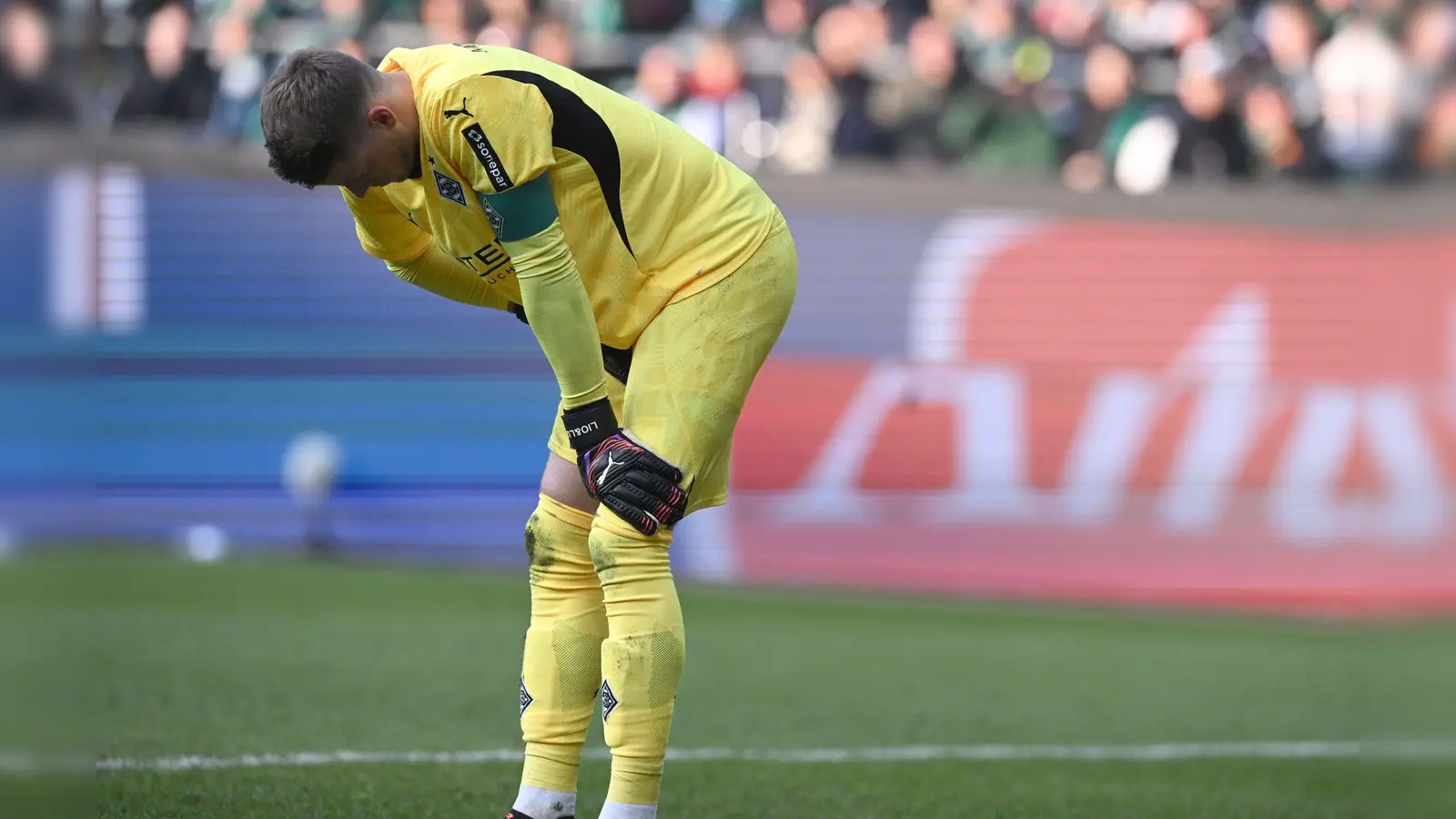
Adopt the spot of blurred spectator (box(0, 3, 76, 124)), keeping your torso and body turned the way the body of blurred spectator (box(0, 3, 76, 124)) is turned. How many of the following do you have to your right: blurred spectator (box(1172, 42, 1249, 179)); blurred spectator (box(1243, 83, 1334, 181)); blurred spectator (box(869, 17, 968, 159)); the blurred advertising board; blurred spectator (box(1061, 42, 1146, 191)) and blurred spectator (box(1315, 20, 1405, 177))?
0

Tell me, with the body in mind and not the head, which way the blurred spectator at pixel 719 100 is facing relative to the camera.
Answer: toward the camera

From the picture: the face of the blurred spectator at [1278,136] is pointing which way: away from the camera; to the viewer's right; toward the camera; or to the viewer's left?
toward the camera

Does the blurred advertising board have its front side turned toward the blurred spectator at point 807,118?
no

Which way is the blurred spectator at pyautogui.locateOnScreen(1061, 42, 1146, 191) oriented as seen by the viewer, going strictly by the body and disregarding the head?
toward the camera

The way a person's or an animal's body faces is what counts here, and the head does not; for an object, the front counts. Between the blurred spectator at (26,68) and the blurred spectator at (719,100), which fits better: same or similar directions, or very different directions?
same or similar directions

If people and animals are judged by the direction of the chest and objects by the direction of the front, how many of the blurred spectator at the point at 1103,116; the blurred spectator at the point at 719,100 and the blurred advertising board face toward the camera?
3

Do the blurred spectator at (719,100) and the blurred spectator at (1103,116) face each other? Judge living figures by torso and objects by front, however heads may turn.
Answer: no

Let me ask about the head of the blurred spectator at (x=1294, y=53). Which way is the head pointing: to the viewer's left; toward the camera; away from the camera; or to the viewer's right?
toward the camera

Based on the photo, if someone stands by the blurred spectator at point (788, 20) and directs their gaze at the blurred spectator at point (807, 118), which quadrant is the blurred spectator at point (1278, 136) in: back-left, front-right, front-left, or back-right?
front-left

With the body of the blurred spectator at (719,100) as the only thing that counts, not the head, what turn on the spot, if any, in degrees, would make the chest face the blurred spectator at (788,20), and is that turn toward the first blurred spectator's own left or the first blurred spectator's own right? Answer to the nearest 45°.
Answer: approximately 135° to the first blurred spectator's own left

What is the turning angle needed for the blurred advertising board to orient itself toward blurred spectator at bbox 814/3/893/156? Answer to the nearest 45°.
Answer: approximately 180°

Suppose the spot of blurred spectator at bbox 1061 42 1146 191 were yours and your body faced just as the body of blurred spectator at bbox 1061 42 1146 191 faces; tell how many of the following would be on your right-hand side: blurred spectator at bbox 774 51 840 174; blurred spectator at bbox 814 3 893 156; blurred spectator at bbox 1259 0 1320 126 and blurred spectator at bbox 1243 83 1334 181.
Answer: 2

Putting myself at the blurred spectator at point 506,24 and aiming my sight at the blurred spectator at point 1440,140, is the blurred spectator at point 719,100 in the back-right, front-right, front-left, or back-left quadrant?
front-right

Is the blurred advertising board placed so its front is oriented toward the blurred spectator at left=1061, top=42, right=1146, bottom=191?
no

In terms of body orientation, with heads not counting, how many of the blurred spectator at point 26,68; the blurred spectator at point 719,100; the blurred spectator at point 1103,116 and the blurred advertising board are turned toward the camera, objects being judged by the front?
4
